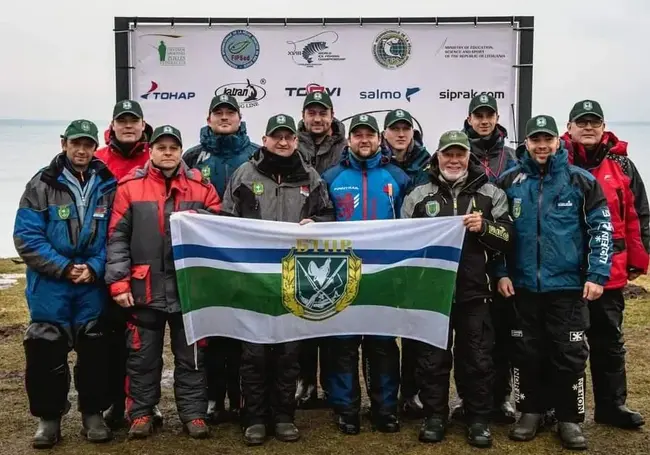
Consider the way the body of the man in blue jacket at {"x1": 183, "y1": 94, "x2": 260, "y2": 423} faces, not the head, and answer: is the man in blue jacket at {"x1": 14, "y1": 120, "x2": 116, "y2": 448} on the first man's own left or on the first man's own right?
on the first man's own right

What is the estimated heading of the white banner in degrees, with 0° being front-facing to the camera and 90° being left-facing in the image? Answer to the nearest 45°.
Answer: approximately 0°

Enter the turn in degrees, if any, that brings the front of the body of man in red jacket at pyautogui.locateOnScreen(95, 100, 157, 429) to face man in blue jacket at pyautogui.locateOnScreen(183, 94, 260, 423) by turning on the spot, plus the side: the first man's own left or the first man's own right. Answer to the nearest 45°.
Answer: approximately 90° to the first man's own left

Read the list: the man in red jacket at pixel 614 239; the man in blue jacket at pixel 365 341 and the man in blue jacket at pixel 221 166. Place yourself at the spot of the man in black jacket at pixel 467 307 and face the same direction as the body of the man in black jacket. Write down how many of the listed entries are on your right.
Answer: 2

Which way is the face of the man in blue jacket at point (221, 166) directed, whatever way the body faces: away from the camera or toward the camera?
toward the camera

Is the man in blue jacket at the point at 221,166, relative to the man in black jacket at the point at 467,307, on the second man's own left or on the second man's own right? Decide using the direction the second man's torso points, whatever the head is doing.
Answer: on the second man's own right

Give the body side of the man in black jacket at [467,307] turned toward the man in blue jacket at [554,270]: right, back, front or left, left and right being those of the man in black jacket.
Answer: left

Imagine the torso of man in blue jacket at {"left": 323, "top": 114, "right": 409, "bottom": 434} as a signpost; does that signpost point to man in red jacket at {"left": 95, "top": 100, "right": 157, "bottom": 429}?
no

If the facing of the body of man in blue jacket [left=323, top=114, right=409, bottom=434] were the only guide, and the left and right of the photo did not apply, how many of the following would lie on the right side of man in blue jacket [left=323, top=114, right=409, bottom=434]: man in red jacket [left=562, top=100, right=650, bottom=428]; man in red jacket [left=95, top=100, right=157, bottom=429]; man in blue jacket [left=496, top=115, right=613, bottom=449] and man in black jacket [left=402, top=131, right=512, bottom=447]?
1

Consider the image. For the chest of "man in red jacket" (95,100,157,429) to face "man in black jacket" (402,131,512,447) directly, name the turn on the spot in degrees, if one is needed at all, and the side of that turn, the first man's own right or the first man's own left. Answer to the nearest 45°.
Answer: approximately 45° to the first man's own left

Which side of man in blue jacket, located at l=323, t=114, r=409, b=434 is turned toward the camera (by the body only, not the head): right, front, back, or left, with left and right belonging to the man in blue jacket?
front

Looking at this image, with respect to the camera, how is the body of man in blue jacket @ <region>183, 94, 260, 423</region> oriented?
toward the camera

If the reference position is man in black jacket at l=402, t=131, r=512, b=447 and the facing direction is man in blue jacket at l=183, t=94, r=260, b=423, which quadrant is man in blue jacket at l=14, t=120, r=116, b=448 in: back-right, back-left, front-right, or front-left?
front-left

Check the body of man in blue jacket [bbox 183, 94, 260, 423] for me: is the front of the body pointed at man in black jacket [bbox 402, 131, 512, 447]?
no

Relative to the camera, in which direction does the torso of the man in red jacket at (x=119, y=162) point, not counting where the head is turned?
toward the camera

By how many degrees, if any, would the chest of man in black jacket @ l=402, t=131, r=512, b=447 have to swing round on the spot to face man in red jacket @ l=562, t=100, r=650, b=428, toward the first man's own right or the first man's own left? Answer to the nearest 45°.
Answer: approximately 135° to the first man's own left

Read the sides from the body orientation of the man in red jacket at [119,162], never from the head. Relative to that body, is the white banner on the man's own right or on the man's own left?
on the man's own left

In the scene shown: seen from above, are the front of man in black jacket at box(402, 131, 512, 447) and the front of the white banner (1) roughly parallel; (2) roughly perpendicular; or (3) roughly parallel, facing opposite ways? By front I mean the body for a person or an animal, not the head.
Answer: roughly parallel
